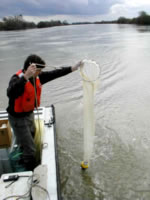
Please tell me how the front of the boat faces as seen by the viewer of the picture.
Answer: facing away from the viewer

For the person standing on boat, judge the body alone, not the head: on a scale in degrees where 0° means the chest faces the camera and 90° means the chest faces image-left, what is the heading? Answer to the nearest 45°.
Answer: approximately 315°
